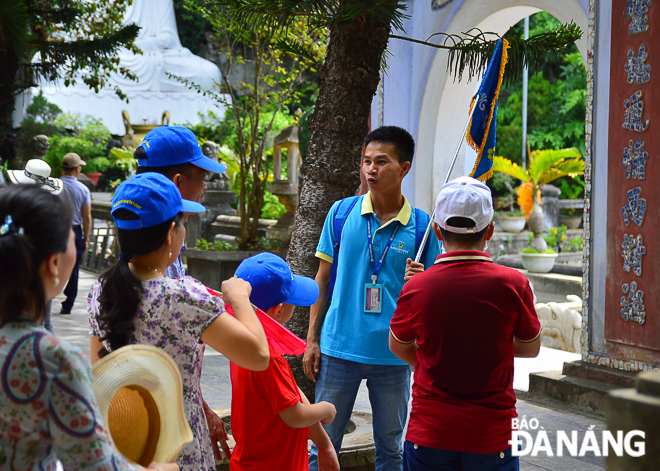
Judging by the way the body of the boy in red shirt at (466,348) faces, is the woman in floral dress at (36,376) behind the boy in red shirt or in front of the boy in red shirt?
behind

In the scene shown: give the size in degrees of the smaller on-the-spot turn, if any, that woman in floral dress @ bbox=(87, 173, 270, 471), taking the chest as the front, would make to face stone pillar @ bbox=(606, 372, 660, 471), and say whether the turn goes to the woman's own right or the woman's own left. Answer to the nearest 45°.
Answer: approximately 90° to the woman's own right

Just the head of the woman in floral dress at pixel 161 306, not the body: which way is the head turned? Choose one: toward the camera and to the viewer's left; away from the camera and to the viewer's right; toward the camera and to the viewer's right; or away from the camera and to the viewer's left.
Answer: away from the camera and to the viewer's right

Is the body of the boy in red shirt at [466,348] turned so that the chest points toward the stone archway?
yes

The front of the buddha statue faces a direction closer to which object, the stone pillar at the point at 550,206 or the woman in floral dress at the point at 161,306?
the woman in floral dress

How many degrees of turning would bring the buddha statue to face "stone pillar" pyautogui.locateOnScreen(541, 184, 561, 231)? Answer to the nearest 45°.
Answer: approximately 45° to its left

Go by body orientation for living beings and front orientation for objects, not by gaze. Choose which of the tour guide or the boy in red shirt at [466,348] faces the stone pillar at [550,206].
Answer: the boy in red shirt

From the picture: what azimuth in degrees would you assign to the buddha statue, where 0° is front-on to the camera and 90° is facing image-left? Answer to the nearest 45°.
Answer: approximately 0°

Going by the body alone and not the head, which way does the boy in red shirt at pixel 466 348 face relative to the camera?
away from the camera
